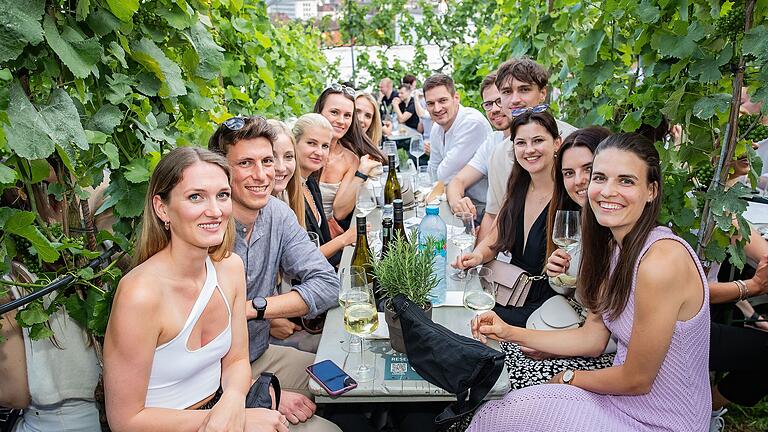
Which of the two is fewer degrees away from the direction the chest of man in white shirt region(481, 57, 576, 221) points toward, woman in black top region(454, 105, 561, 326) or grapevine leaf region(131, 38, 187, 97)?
the grapevine leaf

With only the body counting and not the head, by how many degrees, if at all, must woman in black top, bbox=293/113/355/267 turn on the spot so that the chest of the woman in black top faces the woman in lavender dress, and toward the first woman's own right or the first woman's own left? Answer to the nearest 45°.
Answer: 0° — they already face them

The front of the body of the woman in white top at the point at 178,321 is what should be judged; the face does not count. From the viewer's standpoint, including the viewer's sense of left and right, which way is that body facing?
facing the viewer and to the right of the viewer

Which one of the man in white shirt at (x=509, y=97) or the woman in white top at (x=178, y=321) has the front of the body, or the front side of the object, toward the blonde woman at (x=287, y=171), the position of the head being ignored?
the man in white shirt

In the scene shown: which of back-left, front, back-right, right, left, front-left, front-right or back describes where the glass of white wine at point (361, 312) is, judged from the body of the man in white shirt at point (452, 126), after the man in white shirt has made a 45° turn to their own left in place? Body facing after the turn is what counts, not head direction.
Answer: front

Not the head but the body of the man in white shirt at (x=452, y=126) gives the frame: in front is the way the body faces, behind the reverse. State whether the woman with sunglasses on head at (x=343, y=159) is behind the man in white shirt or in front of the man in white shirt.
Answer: in front

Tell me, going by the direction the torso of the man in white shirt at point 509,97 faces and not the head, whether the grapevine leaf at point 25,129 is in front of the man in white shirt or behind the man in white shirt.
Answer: in front

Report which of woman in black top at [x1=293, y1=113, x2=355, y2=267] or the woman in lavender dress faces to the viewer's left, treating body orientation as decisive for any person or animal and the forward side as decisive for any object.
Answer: the woman in lavender dress

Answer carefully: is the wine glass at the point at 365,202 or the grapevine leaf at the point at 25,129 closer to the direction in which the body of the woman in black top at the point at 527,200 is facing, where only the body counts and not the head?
the grapevine leaf

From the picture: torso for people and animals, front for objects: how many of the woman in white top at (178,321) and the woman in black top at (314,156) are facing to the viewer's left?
0

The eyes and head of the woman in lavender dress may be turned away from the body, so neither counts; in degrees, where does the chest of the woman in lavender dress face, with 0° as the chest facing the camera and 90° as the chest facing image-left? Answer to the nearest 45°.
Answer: approximately 90°

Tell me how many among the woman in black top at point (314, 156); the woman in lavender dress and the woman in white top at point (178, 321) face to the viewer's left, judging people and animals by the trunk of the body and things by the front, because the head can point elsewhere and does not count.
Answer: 1

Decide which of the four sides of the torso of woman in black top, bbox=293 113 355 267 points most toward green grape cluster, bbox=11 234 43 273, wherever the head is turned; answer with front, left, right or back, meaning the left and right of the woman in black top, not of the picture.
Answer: right

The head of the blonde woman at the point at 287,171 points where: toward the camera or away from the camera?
toward the camera

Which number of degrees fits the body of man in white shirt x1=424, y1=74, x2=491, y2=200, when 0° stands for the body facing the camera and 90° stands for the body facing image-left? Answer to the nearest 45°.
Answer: approximately 45°

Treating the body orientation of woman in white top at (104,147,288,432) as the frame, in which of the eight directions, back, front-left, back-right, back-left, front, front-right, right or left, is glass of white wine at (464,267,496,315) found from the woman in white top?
front-left

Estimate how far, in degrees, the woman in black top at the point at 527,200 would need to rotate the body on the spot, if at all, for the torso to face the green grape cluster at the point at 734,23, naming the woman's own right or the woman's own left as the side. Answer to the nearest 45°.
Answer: approximately 90° to the woman's own left

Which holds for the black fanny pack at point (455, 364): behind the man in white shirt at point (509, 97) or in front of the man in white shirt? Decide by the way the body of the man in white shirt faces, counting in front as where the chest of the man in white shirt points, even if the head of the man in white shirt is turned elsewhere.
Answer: in front
